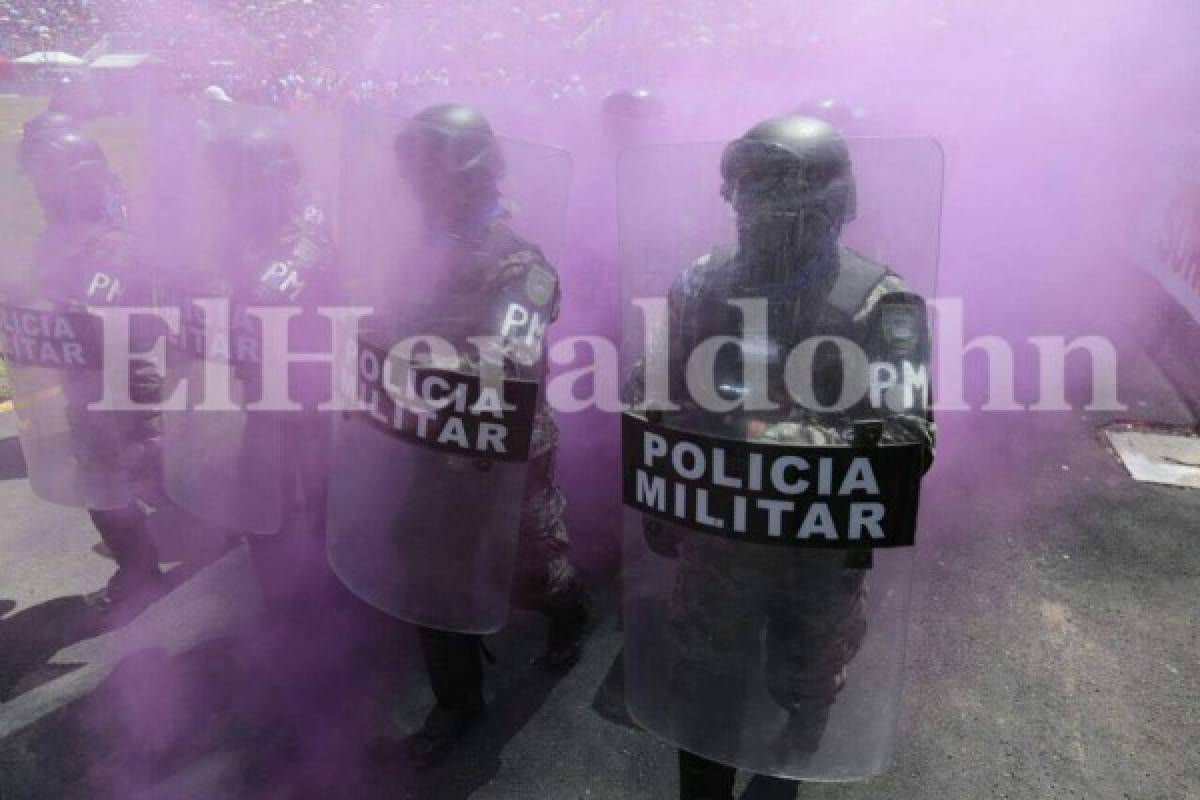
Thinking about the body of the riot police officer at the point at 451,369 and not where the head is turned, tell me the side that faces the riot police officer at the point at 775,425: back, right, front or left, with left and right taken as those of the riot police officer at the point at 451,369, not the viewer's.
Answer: left

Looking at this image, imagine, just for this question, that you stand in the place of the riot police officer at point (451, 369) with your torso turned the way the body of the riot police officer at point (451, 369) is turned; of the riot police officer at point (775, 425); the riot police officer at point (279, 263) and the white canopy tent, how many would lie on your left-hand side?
1

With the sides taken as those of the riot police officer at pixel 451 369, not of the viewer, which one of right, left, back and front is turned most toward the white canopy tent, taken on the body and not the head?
right

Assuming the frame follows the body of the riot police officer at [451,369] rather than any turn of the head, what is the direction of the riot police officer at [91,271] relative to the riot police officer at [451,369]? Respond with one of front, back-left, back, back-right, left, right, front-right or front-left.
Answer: right

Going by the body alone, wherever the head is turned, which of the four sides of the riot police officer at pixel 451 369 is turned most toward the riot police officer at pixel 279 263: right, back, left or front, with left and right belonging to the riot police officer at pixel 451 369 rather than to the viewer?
right

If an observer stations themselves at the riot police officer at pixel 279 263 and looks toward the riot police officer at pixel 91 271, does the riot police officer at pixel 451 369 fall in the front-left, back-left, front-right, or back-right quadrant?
back-left

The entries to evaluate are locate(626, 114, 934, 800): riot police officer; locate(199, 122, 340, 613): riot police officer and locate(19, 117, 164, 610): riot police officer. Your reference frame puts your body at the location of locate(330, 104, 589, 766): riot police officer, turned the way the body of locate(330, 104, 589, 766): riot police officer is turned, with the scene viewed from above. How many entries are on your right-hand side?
2
